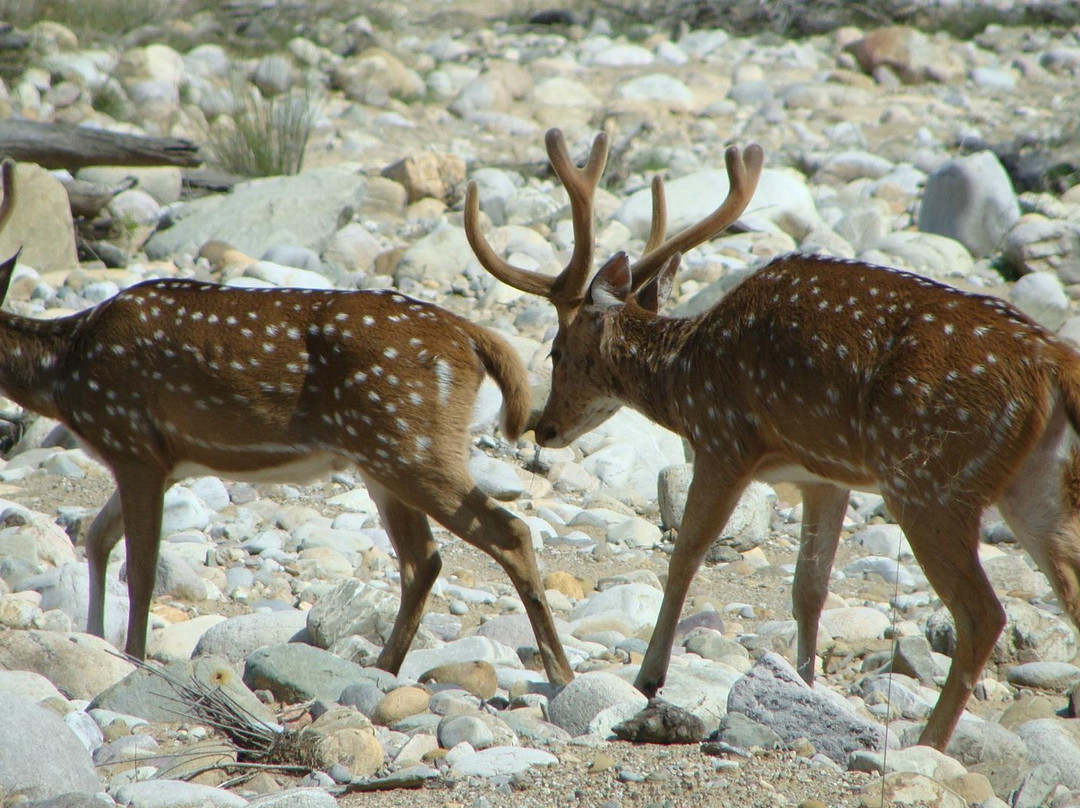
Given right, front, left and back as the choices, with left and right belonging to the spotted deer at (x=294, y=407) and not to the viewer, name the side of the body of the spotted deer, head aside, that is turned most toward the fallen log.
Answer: right

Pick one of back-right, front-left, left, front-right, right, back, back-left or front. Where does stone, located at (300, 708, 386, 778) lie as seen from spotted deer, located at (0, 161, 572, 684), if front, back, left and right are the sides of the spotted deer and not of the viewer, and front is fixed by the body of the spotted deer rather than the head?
left

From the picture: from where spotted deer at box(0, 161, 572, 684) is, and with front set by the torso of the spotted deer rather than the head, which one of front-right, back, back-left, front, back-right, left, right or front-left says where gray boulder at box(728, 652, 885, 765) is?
back-left

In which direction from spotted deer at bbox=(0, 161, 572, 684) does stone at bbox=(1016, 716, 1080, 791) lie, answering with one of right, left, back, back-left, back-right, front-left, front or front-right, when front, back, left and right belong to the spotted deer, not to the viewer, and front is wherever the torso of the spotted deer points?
back-left

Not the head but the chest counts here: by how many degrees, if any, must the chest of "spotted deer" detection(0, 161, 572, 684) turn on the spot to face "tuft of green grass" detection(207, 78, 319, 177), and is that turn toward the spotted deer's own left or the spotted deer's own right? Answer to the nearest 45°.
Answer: approximately 90° to the spotted deer's own right

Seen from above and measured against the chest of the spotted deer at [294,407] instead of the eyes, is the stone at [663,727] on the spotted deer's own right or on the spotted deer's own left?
on the spotted deer's own left

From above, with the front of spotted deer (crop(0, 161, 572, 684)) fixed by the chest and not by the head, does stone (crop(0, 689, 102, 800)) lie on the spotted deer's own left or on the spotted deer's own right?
on the spotted deer's own left

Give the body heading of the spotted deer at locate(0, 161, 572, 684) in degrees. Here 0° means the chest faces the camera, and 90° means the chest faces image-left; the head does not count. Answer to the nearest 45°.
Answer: approximately 90°

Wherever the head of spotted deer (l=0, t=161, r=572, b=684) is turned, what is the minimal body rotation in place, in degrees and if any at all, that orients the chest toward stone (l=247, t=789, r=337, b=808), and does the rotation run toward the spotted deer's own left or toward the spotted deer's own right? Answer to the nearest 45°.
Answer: approximately 90° to the spotted deer's own left

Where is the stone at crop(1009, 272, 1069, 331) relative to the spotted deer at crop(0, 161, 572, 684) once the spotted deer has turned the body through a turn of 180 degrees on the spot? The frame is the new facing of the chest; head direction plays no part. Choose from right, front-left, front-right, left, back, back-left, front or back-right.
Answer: front-left

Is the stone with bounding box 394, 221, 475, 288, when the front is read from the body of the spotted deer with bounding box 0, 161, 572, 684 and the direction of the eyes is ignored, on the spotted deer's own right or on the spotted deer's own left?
on the spotted deer's own right

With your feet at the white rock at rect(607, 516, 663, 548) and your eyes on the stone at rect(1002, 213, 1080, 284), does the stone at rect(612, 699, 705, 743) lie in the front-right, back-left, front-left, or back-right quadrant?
back-right
